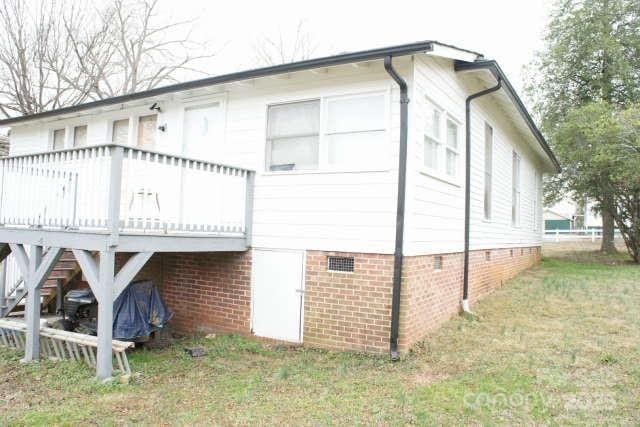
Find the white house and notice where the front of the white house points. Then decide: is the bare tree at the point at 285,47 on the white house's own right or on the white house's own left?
on the white house's own right
